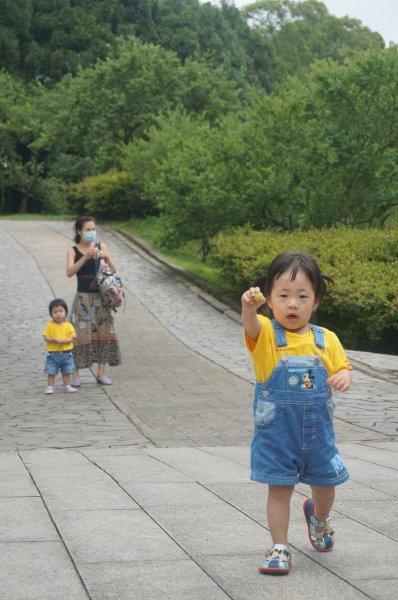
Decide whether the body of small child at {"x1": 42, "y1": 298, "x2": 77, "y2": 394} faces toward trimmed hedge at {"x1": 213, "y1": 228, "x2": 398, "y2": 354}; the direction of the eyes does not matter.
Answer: no

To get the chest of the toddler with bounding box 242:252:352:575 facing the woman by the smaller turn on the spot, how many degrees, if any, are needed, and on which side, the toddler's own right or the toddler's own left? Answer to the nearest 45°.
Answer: approximately 180°

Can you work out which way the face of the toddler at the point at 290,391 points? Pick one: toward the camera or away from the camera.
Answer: toward the camera

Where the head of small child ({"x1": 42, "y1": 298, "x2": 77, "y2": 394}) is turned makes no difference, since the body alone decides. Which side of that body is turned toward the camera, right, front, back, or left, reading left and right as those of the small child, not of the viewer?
front

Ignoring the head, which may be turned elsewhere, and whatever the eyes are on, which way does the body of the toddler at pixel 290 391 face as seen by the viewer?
toward the camera

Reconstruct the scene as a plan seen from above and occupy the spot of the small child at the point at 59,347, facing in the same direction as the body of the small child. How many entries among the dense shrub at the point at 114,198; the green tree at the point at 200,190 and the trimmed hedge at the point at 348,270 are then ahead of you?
0

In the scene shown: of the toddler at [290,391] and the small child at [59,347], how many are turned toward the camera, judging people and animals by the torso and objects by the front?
2

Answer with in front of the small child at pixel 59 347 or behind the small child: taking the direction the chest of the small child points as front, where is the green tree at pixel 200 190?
behind

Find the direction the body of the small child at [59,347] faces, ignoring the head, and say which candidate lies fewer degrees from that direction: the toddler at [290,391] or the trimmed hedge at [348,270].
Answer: the toddler

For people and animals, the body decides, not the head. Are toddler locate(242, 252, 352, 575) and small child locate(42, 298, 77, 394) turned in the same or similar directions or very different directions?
same or similar directions

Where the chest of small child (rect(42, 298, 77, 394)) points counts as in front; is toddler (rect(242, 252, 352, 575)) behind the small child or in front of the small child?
in front

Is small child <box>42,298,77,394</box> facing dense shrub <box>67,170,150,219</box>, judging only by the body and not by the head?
no

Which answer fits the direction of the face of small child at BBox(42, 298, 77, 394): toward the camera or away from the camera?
toward the camera

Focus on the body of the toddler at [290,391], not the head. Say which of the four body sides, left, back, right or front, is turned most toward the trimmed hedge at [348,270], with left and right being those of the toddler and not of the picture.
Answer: back
